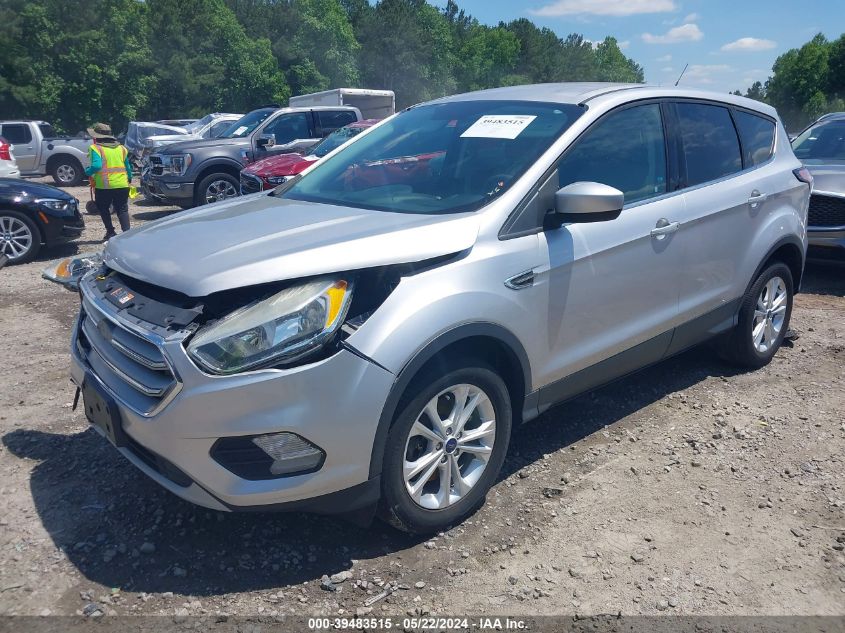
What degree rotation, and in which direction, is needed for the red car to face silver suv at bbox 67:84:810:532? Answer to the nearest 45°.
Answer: approximately 45° to its left

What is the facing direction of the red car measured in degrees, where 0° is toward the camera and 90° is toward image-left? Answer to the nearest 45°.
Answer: approximately 45°

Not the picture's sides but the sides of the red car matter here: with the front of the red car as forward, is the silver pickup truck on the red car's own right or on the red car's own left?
on the red car's own right

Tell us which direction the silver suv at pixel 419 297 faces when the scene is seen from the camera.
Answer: facing the viewer and to the left of the viewer

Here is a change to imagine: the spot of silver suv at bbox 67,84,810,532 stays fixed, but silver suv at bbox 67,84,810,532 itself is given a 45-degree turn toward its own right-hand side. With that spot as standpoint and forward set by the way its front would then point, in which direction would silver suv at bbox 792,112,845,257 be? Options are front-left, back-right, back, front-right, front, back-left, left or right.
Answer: back-right

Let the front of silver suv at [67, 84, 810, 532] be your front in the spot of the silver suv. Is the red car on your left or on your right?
on your right

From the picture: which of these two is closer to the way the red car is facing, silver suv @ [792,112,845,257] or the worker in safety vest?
the worker in safety vest

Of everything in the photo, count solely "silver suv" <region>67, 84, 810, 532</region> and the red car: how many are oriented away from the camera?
0
